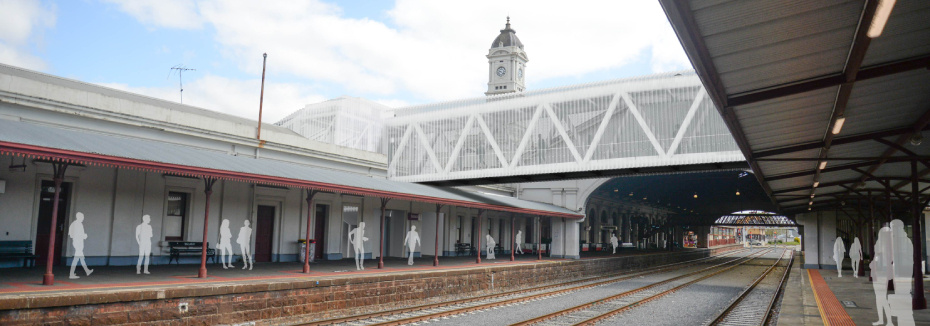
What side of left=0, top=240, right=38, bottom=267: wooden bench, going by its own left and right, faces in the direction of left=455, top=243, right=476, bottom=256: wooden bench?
left

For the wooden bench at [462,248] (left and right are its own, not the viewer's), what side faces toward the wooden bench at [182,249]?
right

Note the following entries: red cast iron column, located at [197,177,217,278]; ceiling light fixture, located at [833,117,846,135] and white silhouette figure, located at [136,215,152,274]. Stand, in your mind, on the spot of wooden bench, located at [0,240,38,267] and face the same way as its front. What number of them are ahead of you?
3

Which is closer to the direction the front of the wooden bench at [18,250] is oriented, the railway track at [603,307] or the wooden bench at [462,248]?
the railway track

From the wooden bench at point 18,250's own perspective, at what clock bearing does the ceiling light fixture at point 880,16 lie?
The ceiling light fixture is roughly at 1 o'clock from the wooden bench.

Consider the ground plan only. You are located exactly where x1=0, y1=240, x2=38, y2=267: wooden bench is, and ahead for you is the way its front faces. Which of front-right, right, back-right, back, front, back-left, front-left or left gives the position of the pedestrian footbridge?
front-left

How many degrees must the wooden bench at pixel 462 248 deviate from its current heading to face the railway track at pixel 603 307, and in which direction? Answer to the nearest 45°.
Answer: approximately 45° to its right

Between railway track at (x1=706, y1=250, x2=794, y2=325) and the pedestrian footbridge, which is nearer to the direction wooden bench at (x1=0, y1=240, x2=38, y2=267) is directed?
the railway track

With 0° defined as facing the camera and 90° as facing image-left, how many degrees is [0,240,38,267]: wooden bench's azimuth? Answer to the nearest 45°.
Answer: approximately 315°

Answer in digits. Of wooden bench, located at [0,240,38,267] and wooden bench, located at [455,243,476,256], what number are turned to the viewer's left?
0

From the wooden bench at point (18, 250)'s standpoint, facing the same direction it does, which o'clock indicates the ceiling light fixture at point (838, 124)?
The ceiling light fixture is roughly at 12 o'clock from the wooden bench.

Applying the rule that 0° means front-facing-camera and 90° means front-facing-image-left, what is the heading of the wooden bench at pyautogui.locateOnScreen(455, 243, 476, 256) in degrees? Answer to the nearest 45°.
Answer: approximately 315°

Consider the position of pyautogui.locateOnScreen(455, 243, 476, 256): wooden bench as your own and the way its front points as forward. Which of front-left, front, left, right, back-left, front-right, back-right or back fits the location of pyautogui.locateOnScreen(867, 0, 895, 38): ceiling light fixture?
front-right

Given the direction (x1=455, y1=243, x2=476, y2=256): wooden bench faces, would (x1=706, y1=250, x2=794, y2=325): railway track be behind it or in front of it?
in front
